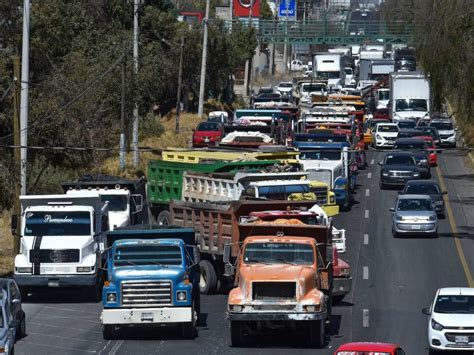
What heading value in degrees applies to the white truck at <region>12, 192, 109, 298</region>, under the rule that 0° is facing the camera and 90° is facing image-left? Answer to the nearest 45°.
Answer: approximately 0°

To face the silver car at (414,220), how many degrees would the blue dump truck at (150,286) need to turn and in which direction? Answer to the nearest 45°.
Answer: approximately 135° to its left

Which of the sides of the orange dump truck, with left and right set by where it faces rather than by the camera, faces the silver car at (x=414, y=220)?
back

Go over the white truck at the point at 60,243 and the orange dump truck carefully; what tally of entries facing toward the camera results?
2

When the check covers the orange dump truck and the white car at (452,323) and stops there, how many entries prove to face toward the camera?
2

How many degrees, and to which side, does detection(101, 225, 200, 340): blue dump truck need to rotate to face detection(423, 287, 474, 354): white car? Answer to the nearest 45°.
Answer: approximately 90° to its left

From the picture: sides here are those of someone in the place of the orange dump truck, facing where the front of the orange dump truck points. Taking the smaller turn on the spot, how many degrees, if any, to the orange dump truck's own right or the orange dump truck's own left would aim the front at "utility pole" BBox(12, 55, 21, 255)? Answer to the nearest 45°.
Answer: approximately 135° to the orange dump truck's own right

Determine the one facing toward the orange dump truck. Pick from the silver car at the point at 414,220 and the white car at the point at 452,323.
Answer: the silver car

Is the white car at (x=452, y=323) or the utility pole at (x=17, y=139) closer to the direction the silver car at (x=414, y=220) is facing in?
the white car

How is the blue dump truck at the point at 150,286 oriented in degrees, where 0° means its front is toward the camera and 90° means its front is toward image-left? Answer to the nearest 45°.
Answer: approximately 0°
